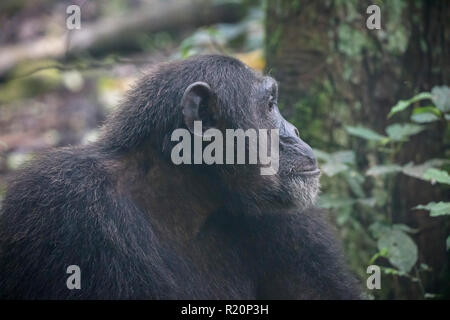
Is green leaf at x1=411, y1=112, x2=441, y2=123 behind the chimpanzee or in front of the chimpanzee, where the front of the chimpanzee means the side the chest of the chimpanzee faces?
in front

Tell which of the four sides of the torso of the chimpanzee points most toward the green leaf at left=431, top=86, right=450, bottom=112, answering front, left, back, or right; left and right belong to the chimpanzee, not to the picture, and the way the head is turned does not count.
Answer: front

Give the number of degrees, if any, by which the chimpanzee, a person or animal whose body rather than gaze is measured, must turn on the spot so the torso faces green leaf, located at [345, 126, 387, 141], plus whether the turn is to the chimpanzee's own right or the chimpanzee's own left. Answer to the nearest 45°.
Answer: approximately 45° to the chimpanzee's own left

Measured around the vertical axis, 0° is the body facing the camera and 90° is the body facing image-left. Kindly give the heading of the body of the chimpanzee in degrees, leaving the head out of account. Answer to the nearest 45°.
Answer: approximately 270°

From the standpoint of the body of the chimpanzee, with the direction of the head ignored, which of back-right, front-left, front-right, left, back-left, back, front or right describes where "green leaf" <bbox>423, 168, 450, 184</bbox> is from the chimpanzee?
front
